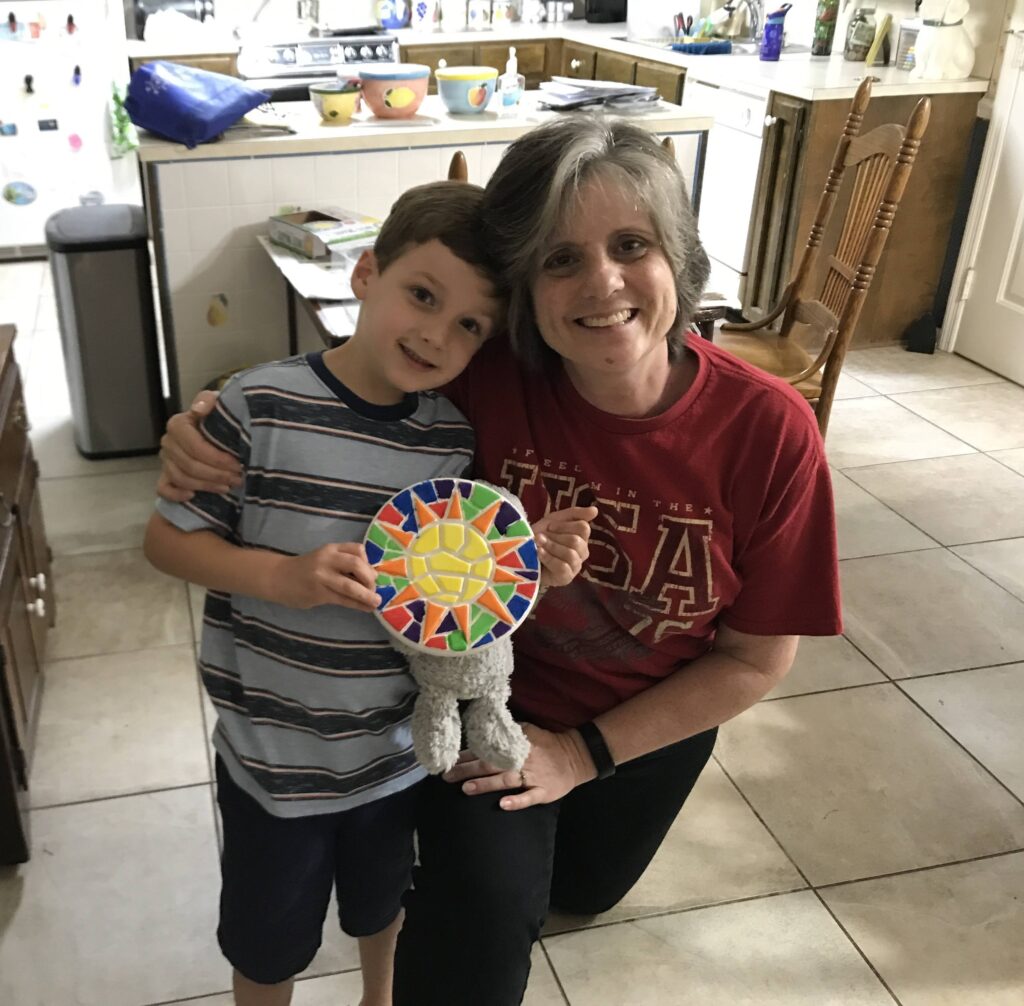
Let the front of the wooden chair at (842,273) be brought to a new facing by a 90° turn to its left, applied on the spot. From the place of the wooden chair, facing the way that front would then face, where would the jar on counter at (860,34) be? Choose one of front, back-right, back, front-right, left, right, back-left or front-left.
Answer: back-left

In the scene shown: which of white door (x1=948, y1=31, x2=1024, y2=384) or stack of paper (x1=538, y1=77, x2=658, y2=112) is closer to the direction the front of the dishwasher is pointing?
the stack of paper

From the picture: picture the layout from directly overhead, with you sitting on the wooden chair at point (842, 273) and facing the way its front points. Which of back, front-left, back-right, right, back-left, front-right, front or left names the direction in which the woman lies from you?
front-left

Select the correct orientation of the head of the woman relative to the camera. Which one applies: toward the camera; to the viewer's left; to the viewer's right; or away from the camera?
toward the camera

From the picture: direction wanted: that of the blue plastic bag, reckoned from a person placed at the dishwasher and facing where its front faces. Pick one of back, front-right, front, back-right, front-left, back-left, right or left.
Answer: front

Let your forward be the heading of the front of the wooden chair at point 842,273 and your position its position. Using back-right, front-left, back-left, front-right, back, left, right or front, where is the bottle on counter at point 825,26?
back-right

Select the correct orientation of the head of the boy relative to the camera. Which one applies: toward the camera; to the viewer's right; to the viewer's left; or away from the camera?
toward the camera

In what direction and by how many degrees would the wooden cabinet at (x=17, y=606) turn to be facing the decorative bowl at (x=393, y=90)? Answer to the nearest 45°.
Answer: approximately 45° to its left

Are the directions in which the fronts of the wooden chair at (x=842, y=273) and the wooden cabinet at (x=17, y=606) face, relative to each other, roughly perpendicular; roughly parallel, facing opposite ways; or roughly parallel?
roughly parallel, facing opposite ways

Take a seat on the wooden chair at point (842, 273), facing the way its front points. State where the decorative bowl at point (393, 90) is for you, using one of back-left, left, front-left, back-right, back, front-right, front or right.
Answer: front-right

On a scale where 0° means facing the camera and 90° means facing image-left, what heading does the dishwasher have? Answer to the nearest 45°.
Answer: approximately 45°

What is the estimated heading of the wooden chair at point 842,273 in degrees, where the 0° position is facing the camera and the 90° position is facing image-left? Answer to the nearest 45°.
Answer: approximately 45°

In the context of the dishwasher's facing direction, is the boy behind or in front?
in front

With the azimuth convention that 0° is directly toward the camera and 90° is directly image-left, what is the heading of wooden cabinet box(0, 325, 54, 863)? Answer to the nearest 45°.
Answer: approximately 270°

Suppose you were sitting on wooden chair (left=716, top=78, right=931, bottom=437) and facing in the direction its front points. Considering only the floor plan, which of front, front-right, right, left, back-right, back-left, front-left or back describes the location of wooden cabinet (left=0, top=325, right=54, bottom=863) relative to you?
front
